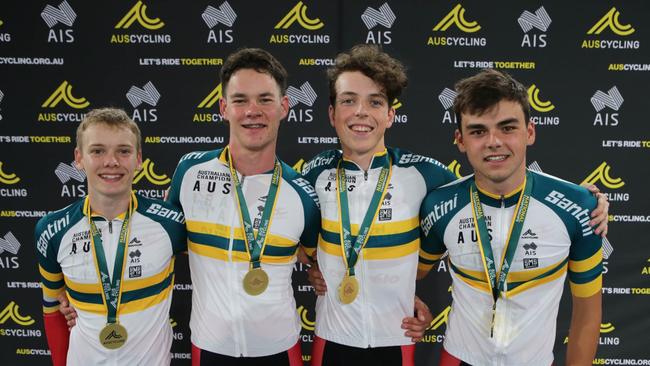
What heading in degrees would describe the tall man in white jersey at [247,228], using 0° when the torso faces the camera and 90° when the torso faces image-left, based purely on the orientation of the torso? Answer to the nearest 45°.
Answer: approximately 0°

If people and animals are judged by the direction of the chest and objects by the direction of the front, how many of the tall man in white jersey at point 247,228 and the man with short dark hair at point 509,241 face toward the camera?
2

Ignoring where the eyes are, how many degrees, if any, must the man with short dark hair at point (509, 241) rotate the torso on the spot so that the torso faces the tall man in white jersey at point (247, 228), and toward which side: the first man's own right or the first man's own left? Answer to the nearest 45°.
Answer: approximately 90° to the first man's own right

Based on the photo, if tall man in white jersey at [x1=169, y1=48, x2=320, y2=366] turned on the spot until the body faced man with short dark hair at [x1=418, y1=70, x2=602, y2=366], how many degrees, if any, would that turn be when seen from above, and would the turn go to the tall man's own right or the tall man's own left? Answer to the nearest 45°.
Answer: approximately 90° to the tall man's own left
